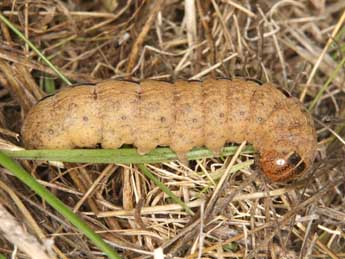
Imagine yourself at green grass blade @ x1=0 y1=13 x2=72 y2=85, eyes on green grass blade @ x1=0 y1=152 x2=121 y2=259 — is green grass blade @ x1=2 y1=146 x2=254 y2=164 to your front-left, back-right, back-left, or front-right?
front-left

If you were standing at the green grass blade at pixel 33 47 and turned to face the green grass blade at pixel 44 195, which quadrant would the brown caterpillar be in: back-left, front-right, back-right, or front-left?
front-left

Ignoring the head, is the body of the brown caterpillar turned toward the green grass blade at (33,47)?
no

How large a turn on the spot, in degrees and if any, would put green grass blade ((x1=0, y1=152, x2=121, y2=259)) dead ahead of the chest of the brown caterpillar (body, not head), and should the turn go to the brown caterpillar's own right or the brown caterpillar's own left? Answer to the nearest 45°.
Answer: approximately 135° to the brown caterpillar's own right

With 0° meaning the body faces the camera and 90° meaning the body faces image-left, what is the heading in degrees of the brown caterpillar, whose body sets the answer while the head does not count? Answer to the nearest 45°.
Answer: approximately 270°
